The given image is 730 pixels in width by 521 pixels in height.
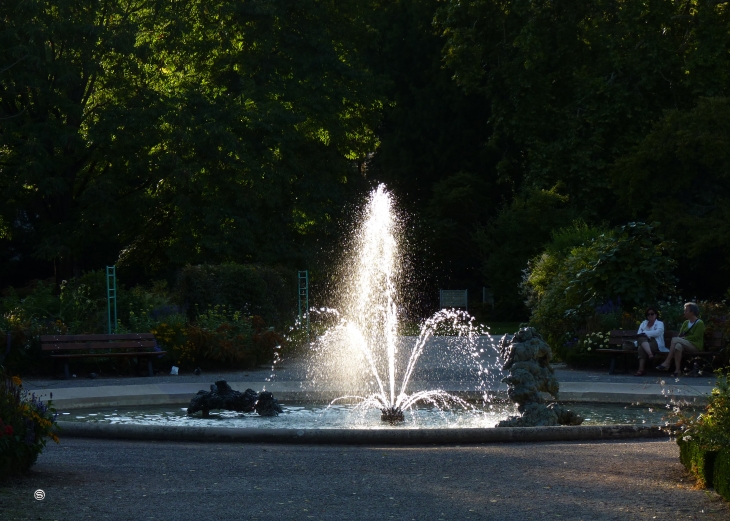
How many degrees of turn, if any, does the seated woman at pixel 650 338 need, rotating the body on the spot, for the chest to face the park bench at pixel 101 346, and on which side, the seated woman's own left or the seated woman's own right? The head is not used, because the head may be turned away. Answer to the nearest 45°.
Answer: approximately 45° to the seated woman's own right

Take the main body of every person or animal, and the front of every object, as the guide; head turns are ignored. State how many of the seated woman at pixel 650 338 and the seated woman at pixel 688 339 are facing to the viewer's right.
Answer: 0

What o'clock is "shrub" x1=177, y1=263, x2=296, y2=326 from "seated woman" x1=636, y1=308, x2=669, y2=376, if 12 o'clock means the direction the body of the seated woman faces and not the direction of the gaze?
The shrub is roughly at 2 o'clock from the seated woman.

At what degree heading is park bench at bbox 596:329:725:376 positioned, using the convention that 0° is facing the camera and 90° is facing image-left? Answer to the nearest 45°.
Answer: approximately 45°

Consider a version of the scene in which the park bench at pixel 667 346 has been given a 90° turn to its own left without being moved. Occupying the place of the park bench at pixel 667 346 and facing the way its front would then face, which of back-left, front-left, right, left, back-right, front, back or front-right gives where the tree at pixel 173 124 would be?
back

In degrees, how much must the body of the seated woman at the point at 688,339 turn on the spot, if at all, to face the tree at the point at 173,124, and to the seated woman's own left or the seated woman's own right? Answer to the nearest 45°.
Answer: approximately 90° to the seated woman's own right

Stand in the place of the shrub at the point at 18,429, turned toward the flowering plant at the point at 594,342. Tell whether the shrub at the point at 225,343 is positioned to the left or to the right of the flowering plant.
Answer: left

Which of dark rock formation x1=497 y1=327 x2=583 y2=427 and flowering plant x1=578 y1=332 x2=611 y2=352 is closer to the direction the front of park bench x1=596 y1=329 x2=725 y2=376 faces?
the dark rock formation

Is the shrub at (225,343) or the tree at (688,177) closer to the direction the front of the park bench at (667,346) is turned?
the shrub

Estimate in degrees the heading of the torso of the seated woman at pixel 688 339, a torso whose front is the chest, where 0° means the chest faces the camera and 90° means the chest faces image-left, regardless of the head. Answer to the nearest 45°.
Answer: approximately 45°

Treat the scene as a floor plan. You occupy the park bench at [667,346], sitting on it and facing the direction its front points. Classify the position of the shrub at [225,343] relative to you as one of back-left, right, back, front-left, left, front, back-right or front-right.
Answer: front-right

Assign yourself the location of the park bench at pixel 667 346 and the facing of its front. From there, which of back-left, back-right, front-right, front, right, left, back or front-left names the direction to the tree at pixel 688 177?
back-right
